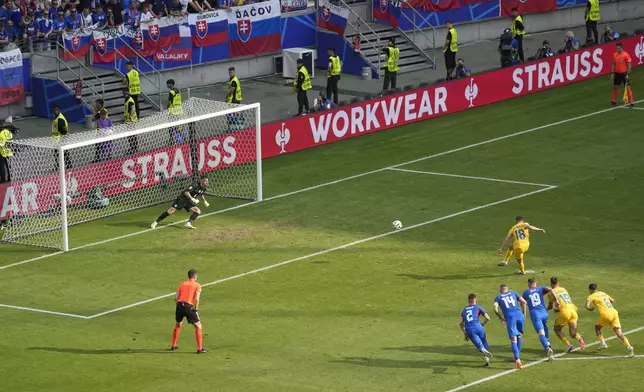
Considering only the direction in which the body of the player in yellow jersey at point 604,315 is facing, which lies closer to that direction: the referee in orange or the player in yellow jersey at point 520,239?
the player in yellow jersey

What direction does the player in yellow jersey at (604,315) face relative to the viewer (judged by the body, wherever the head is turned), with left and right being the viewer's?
facing away from the viewer and to the left of the viewer

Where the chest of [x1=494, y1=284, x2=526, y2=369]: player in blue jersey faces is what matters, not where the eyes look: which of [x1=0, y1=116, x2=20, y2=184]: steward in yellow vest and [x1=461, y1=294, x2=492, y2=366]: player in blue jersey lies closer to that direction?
the steward in yellow vest

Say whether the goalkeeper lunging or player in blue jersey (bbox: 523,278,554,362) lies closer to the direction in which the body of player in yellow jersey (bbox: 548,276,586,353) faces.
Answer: the goalkeeper lunging

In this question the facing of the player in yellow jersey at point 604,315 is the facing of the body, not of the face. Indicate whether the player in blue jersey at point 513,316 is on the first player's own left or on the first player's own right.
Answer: on the first player's own left

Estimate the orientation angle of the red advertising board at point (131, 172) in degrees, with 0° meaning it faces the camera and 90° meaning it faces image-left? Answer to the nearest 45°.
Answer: approximately 315°

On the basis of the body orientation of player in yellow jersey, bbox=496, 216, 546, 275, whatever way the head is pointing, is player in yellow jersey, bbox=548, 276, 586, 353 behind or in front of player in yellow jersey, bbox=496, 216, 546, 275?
behind

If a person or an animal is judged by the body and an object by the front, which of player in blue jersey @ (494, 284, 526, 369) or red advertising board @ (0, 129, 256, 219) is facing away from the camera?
the player in blue jersey

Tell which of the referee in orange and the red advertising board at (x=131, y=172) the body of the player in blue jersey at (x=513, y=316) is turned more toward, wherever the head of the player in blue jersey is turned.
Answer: the red advertising board

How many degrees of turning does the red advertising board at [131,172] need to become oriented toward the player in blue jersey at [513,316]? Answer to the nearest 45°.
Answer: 0° — it already faces them

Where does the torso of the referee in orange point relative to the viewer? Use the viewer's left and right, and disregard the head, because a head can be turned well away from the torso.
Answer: facing away from the viewer and to the right of the viewer

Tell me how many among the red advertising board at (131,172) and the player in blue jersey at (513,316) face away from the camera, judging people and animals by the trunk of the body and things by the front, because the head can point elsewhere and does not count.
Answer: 1

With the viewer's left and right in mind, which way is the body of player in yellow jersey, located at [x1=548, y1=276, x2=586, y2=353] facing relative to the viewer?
facing away from the viewer and to the left of the viewer

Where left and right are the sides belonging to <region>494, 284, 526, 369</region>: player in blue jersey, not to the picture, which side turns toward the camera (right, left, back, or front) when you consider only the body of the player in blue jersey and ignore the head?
back

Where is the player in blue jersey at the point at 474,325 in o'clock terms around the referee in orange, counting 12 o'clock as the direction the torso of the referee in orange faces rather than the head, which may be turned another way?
The player in blue jersey is roughly at 2 o'clock from the referee in orange.

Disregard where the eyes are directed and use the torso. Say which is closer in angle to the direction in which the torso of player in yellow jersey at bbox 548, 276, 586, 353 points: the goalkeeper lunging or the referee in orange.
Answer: the goalkeeper lunging
